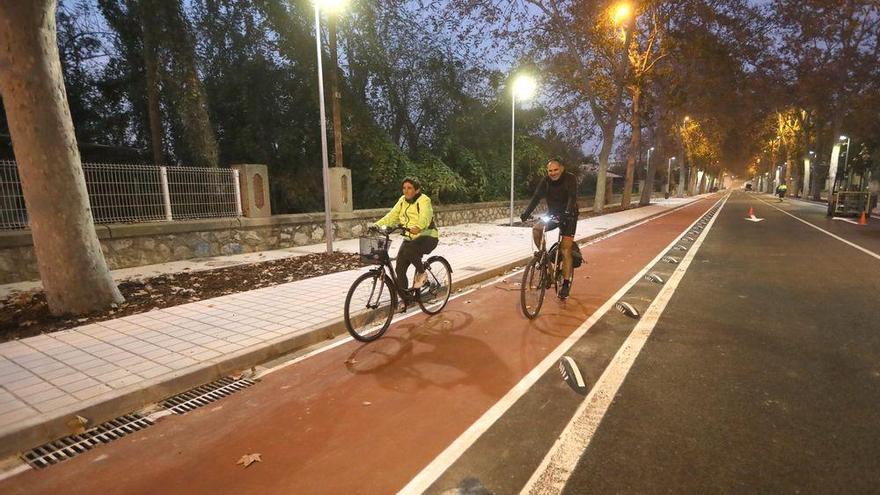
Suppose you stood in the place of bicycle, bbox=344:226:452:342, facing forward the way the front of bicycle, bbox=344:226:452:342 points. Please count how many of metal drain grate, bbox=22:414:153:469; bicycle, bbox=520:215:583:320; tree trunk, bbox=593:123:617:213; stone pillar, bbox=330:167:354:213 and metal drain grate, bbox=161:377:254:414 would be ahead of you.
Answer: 2

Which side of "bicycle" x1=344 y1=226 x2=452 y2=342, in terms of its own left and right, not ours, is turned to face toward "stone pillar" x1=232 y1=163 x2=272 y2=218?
right

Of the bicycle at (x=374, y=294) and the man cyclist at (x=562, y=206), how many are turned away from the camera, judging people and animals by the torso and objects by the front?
0

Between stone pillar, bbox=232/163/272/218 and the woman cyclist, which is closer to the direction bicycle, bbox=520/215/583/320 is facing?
the woman cyclist

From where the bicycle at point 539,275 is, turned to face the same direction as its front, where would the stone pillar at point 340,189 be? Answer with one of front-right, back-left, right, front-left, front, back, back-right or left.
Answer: right

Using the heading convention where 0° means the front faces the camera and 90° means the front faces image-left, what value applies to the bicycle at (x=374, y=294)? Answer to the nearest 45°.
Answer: approximately 45°

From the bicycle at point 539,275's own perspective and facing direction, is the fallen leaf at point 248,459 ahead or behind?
ahead

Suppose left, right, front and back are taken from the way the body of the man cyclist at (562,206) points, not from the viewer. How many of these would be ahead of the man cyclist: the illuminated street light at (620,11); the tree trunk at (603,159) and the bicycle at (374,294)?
1

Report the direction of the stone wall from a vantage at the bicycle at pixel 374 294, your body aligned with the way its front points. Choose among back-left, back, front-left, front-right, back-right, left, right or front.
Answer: right

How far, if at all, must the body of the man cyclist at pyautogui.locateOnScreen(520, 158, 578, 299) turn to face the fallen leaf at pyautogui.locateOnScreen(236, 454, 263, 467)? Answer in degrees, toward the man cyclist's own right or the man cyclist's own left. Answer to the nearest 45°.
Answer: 0° — they already face it

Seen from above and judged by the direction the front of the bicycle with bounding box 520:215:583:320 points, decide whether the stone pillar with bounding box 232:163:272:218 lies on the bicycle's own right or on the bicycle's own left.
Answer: on the bicycle's own right

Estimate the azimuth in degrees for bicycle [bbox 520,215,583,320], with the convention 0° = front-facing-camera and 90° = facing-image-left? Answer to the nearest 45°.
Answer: approximately 45°
